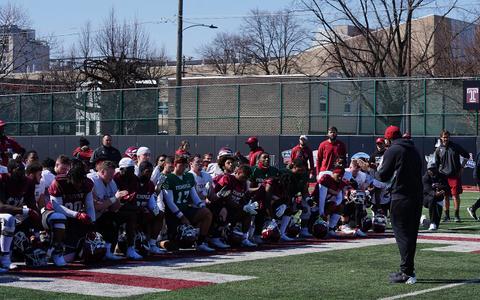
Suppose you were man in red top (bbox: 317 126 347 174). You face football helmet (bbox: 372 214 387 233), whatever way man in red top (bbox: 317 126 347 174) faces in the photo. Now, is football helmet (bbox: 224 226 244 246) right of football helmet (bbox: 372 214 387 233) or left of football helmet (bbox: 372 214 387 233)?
right

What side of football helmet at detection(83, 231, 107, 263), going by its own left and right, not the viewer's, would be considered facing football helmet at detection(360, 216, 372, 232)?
left

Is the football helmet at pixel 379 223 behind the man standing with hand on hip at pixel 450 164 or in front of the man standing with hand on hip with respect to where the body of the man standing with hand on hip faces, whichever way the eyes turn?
in front

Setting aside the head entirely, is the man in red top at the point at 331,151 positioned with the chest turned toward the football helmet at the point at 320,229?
yes

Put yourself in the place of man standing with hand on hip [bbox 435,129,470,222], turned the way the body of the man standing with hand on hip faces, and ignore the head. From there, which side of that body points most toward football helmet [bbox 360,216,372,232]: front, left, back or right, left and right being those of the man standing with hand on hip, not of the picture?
front

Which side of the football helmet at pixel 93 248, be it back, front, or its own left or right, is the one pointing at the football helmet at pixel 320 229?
left

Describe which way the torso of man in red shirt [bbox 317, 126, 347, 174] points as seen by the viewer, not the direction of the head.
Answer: toward the camera

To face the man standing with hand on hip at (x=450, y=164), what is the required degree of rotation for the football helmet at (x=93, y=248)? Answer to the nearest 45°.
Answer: approximately 90° to its left

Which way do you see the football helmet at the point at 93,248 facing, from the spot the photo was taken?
facing the viewer and to the right of the viewer

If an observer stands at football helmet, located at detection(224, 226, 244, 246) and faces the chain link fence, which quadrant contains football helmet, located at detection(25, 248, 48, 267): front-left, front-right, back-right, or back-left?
back-left

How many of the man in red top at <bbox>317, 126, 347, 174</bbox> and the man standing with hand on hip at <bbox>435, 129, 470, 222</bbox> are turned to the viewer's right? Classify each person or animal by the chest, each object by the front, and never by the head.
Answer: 0

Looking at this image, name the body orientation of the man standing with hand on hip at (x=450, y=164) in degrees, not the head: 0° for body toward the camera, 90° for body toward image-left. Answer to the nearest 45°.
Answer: approximately 45°

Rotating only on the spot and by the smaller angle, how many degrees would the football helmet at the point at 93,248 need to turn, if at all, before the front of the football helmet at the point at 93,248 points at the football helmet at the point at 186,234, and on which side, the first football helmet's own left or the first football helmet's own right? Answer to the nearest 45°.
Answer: approximately 90° to the first football helmet's own left

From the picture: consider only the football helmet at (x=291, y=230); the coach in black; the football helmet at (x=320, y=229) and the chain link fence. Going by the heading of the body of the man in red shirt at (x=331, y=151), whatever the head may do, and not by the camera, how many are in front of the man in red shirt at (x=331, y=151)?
3

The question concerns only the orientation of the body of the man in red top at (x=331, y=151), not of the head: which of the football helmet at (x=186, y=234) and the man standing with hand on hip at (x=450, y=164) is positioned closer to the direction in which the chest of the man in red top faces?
the football helmet
